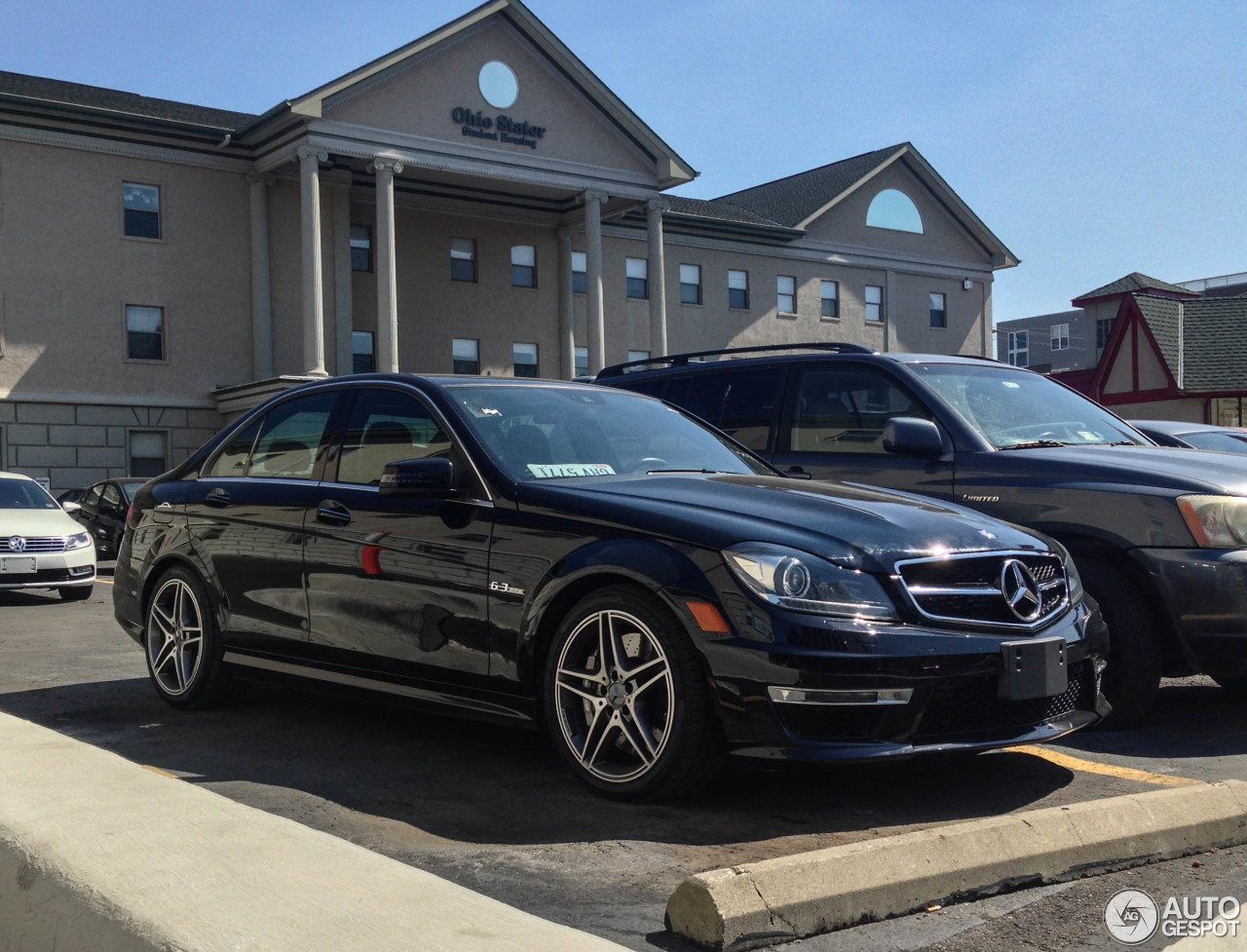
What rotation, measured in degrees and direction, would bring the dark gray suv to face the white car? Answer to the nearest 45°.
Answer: approximately 180°

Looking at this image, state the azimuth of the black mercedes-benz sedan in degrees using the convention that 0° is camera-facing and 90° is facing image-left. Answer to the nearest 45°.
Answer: approximately 315°

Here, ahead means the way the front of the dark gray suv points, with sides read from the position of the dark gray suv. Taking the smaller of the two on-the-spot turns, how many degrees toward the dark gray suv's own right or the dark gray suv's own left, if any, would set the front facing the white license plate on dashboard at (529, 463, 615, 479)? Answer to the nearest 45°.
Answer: approximately 90° to the dark gray suv's own right

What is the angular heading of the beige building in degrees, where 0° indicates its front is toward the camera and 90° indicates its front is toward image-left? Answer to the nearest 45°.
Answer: approximately 315°

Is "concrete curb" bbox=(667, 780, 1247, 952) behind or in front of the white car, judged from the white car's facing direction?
in front

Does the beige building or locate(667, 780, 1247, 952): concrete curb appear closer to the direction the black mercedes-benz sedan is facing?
the concrete curb

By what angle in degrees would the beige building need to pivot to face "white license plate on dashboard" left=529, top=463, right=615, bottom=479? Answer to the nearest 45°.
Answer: approximately 45° to its right

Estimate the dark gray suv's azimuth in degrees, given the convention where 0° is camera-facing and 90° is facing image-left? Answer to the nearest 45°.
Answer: approximately 315°

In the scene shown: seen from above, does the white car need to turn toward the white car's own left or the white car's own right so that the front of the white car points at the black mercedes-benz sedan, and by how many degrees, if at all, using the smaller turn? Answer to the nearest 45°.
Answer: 0° — it already faces it

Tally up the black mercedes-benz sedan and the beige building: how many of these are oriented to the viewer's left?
0

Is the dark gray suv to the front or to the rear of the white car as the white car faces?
to the front
